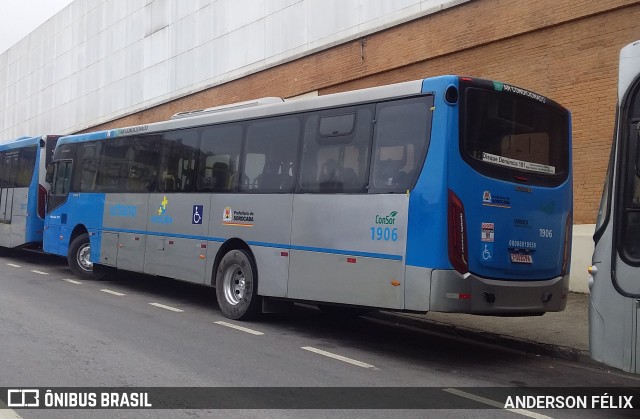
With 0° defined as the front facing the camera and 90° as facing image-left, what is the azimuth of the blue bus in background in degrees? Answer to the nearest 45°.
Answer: approximately 135°

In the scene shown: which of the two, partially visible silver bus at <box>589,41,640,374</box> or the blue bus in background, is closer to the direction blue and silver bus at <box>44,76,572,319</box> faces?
the blue bus in background

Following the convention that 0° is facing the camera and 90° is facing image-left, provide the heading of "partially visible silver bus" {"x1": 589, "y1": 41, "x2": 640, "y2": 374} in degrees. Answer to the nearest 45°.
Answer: approximately 90°

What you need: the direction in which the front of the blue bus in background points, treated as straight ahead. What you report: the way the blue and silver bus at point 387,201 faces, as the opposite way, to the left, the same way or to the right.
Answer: the same way

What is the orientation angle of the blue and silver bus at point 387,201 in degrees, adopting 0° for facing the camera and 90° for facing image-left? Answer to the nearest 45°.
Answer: approximately 135°

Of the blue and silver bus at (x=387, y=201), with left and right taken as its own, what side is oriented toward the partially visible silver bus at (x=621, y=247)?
back

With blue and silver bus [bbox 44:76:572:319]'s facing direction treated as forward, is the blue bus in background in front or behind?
in front

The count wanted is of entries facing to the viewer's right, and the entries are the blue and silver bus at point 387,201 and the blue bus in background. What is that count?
0
